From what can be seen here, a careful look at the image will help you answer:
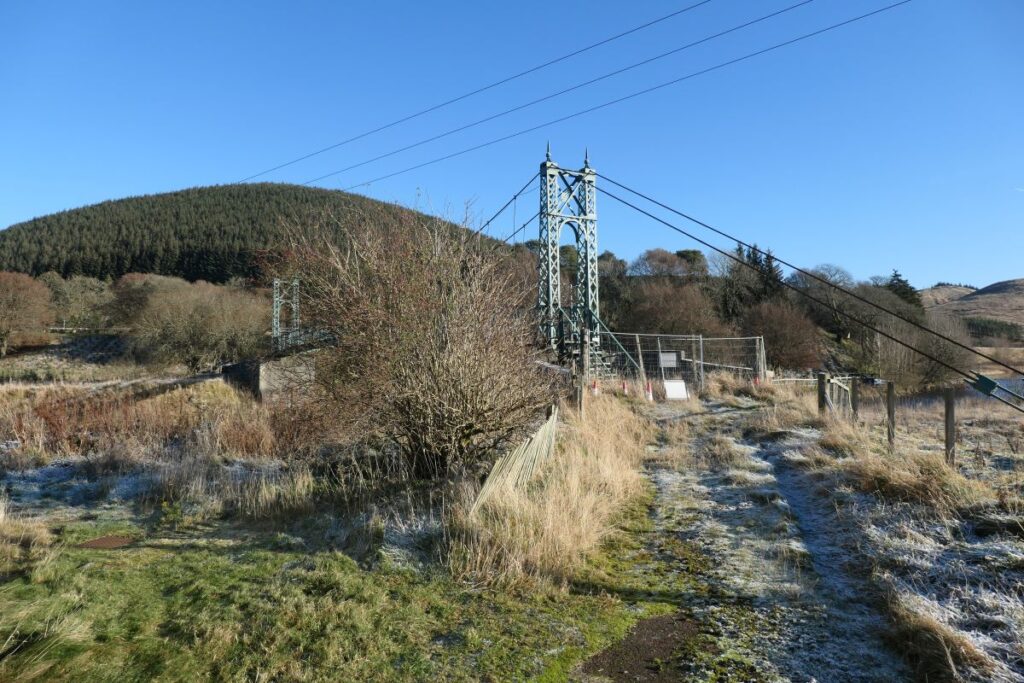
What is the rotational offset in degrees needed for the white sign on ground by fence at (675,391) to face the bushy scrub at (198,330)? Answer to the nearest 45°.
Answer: approximately 135° to its right

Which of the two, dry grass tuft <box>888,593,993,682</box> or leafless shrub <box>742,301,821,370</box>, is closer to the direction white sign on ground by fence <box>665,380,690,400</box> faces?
the dry grass tuft

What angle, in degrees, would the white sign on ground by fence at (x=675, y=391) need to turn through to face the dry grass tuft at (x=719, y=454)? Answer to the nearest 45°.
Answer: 0° — it already faces it

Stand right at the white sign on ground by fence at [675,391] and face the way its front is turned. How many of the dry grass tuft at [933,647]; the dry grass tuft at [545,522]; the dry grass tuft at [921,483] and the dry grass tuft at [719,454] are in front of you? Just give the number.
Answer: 4

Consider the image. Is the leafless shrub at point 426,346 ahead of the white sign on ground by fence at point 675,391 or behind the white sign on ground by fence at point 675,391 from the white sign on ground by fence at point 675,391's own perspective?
ahead

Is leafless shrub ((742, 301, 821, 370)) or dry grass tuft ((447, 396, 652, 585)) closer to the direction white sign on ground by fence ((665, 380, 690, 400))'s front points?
the dry grass tuft

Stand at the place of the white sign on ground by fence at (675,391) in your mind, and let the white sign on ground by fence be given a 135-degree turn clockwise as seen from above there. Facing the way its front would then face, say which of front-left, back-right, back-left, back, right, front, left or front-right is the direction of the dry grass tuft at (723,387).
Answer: right

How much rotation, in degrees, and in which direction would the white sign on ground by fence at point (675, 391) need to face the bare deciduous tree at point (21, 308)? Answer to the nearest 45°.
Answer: approximately 90° to its right

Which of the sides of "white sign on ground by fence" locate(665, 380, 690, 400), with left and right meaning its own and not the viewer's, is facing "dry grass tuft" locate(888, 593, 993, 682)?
front

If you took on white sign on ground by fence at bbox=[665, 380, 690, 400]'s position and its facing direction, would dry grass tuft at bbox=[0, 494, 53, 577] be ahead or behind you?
ahead

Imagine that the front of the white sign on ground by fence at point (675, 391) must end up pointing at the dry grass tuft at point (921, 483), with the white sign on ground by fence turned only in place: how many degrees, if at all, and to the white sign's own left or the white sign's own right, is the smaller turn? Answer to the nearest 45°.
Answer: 0° — it already faces it

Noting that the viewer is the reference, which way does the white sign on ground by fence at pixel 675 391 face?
facing the viewer

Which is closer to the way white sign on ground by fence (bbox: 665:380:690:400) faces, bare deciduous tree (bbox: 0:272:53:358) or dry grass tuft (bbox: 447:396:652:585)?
the dry grass tuft
